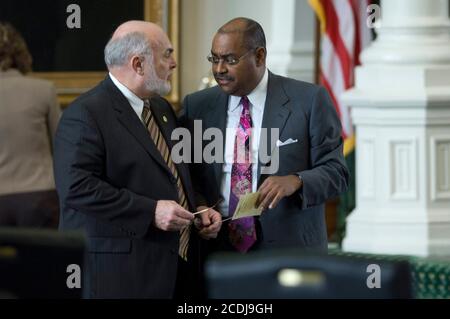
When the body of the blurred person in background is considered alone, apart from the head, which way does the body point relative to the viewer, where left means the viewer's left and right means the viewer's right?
facing away from the viewer

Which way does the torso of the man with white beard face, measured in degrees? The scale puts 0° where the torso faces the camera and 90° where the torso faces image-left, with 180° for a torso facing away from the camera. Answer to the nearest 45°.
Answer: approximately 315°

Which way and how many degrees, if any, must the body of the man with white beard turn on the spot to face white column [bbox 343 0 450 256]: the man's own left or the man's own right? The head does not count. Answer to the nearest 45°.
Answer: approximately 90° to the man's own left

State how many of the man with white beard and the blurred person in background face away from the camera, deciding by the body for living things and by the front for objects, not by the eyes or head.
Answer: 1

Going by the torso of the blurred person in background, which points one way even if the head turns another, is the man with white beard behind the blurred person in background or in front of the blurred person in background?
behind
